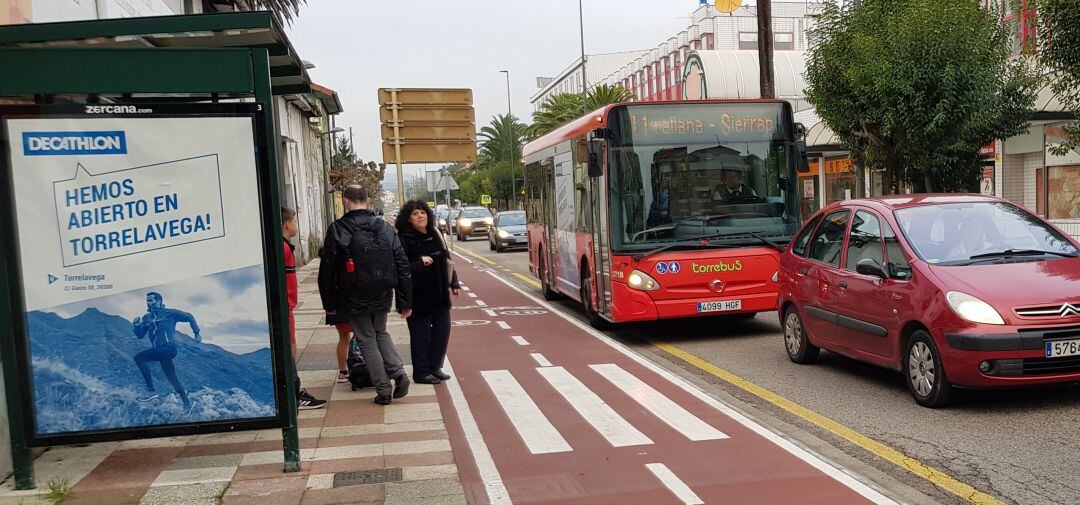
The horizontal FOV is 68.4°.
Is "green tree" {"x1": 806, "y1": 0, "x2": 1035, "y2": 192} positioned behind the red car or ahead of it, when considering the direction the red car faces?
behind

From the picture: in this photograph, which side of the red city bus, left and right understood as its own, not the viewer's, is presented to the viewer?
front

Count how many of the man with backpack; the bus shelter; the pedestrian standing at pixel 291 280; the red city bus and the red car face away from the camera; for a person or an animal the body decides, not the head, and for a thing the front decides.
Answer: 1

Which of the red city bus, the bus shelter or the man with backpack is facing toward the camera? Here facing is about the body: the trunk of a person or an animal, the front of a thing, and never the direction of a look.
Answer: the red city bus

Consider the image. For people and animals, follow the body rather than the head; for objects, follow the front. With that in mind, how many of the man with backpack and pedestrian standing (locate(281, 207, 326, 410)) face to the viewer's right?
1

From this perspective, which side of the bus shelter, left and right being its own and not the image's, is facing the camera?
right

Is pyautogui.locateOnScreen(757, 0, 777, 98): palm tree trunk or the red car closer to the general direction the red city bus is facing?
the red car

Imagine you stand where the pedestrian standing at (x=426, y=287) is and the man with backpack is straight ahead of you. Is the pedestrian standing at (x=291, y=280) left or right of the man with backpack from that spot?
right

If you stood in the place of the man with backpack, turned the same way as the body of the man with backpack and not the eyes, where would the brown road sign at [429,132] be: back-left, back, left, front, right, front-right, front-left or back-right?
front

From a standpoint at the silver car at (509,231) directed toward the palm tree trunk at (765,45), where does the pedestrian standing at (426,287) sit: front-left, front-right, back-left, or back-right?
front-right

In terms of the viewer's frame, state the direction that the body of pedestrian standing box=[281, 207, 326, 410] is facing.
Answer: to the viewer's right

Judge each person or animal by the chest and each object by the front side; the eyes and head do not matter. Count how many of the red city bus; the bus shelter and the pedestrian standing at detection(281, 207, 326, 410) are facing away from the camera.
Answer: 0

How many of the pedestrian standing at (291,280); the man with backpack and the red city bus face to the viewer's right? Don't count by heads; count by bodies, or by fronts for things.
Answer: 1

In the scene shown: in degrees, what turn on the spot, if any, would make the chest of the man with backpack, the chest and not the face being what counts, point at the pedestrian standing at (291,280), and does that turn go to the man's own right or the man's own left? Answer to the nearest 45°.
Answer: approximately 45° to the man's own left

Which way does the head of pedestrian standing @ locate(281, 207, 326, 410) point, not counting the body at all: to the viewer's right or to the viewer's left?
to the viewer's right

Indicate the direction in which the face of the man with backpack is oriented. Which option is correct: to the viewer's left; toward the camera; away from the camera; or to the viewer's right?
away from the camera

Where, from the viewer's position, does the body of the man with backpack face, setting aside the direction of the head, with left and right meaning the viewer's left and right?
facing away from the viewer

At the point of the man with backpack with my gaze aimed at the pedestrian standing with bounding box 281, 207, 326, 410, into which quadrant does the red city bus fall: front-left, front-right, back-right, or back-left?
back-right
